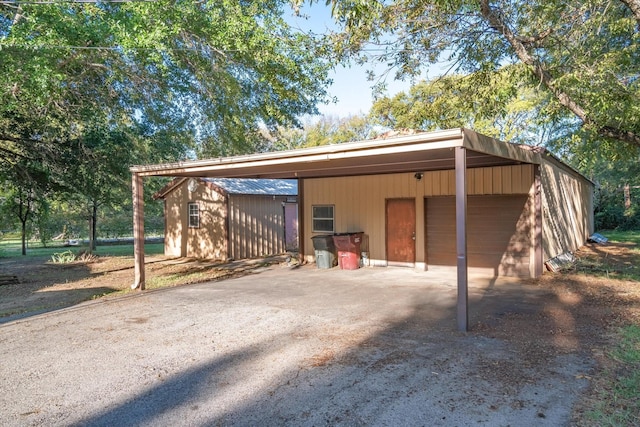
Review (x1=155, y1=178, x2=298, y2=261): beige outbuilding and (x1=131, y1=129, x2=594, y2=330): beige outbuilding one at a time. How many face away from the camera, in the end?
0

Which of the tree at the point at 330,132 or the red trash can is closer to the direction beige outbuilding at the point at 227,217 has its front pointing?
the red trash can

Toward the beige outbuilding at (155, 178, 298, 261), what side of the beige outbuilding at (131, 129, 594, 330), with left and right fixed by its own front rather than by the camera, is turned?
right

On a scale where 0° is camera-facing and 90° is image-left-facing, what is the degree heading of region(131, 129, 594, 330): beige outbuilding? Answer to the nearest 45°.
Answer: approximately 45°

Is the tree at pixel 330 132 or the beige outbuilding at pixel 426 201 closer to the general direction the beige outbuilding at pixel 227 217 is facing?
the beige outbuilding

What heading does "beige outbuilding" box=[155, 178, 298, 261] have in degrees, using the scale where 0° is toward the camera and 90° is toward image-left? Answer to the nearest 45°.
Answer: approximately 315°

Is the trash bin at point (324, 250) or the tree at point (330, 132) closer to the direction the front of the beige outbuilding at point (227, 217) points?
the trash bin

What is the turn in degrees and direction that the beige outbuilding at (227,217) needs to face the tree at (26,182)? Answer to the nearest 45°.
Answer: approximately 135° to its right
